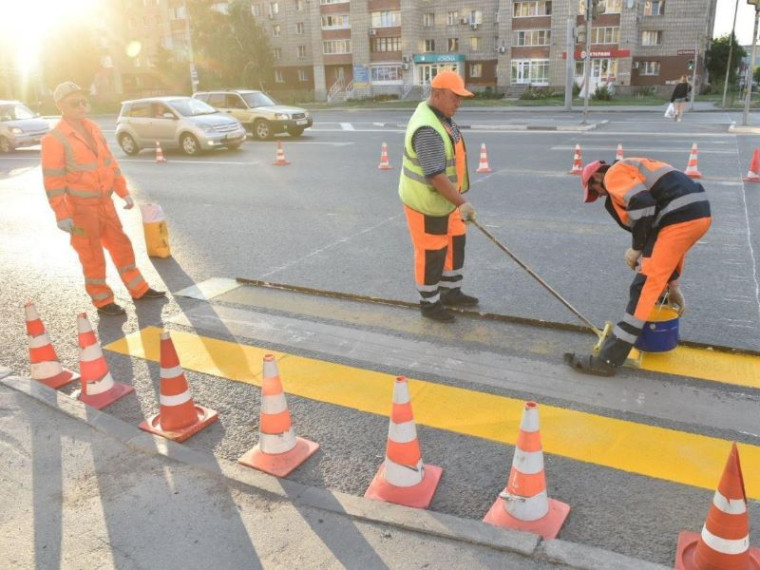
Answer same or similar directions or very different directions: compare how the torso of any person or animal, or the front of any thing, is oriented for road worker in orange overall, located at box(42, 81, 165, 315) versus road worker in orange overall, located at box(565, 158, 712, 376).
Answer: very different directions

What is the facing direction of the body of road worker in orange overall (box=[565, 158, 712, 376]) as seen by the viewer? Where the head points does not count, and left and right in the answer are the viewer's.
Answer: facing to the left of the viewer

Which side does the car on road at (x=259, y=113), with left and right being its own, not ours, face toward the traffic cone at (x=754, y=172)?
front

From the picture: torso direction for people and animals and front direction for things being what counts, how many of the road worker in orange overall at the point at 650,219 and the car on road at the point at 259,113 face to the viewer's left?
1

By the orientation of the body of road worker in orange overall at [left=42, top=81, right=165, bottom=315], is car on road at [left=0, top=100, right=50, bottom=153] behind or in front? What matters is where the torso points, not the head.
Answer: behind

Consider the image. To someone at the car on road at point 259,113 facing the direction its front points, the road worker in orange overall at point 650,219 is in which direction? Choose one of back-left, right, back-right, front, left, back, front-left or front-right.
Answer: front-right

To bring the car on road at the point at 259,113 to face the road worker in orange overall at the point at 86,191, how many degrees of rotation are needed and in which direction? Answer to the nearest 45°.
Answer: approximately 45° to its right

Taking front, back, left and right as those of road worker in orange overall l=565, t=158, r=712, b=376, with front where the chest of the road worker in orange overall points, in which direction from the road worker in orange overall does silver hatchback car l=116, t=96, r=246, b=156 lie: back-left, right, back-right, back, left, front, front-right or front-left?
front-right

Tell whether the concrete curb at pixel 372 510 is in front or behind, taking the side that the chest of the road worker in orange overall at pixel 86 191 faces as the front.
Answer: in front

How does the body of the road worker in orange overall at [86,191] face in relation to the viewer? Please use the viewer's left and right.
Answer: facing the viewer and to the right of the viewer

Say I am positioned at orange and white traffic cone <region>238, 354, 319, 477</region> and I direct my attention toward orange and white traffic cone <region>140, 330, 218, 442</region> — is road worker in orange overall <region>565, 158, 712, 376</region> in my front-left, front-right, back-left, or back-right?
back-right
